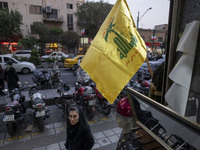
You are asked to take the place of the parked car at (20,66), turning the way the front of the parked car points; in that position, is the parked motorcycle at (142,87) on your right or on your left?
on your right

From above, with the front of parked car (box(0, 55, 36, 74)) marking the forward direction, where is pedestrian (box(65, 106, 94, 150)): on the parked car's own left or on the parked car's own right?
on the parked car's own right

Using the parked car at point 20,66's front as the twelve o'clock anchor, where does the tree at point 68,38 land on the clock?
The tree is roughly at 10 o'clock from the parked car.

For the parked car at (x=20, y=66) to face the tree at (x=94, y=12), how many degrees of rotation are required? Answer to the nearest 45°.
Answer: approximately 45° to its left
